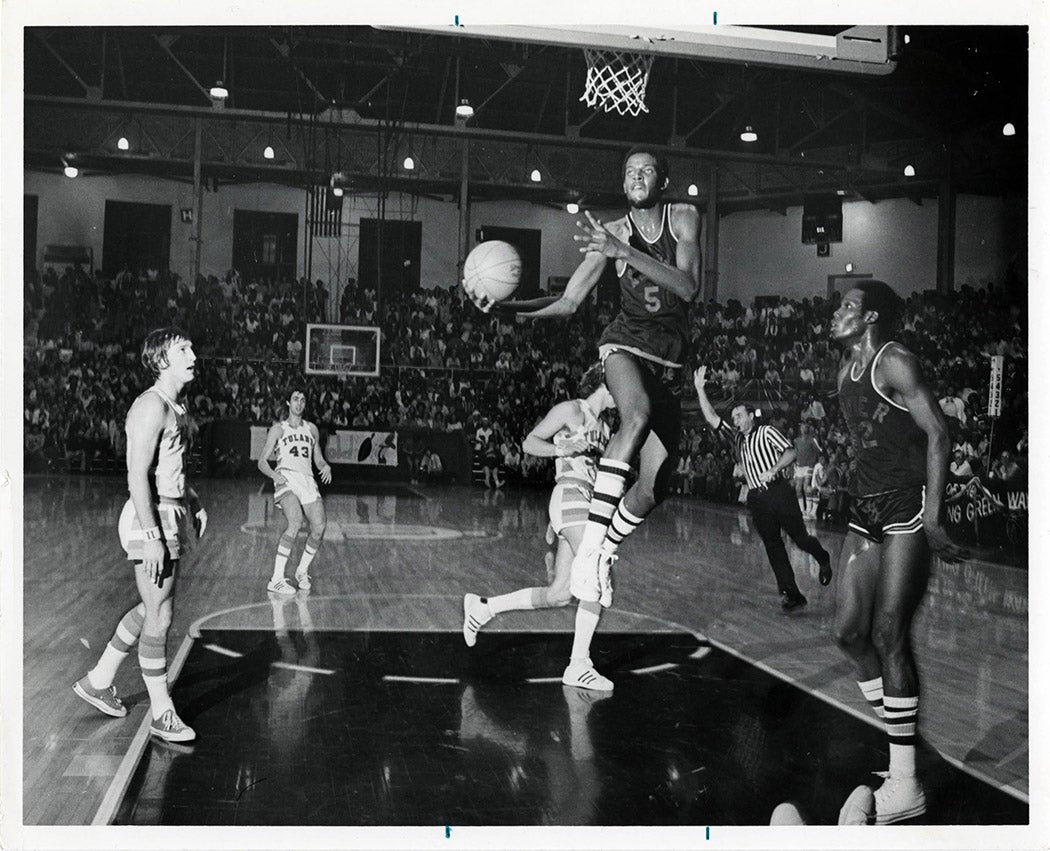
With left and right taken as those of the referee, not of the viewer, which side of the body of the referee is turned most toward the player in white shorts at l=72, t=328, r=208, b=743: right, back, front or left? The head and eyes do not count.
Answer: front

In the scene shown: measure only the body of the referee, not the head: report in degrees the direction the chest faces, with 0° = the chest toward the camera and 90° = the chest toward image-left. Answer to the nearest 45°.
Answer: approximately 45°

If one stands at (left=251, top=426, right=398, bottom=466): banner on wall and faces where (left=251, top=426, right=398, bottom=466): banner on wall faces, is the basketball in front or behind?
in front

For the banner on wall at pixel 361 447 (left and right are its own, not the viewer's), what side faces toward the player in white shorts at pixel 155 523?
front

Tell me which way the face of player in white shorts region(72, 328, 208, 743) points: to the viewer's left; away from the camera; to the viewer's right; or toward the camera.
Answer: to the viewer's right

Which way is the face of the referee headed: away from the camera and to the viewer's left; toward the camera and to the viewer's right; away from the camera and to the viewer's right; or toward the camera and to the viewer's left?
toward the camera and to the viewer's left

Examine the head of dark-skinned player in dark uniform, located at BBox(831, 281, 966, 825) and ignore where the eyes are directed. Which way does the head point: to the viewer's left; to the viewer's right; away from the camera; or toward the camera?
to the viewer's left

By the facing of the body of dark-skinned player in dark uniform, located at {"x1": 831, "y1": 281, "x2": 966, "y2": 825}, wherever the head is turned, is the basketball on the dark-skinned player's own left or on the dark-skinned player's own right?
on the dark-skinned player's own right
